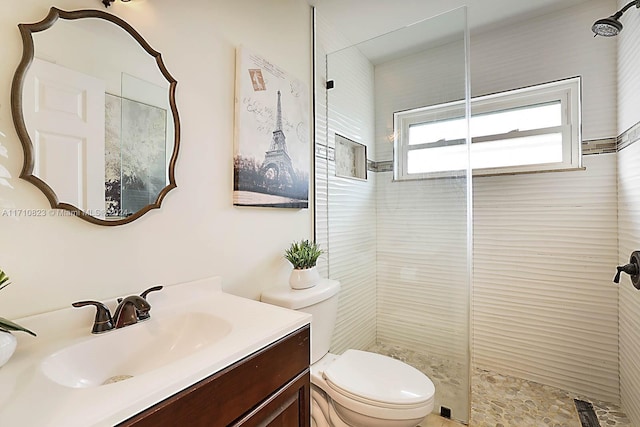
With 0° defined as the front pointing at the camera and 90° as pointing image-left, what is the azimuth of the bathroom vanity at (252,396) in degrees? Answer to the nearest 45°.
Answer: approximately 315°

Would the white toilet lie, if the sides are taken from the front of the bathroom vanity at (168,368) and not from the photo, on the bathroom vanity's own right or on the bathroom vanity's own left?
on the bathroom vanity's own left

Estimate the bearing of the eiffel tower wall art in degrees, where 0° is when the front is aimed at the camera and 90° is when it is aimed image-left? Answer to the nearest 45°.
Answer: approximately 315°

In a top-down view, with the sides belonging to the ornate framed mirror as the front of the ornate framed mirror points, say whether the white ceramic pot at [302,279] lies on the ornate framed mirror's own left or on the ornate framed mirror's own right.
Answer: on the ornate framed mirror's own left

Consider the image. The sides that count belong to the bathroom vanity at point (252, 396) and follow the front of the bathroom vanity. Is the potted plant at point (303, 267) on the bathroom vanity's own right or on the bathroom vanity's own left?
on the bathroom vanity's own left

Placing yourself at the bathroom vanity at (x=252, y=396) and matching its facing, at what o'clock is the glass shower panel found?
The glass shower panel is roughly at 9 o'clock from the bathroom vanity.
